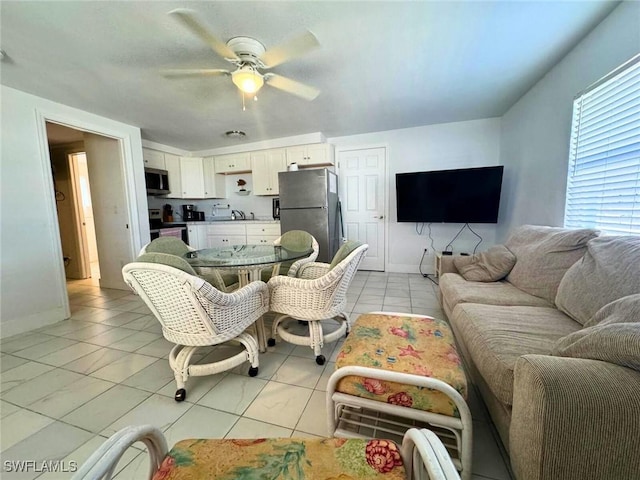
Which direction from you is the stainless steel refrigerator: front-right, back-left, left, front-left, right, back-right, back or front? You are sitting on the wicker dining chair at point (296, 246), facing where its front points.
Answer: back-right

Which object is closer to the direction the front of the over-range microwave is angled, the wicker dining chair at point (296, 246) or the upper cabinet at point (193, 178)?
the wicker dining chair

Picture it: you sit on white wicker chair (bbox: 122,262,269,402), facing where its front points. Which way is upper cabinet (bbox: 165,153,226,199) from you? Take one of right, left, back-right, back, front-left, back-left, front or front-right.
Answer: front-left

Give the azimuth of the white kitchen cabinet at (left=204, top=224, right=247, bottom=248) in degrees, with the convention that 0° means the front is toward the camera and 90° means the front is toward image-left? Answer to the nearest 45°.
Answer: approximately 0°

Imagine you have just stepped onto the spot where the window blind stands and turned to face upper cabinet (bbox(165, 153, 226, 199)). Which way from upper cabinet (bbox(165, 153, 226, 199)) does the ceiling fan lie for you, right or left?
left

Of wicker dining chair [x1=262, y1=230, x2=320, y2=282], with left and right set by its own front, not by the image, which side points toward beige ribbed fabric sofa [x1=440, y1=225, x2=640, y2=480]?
left

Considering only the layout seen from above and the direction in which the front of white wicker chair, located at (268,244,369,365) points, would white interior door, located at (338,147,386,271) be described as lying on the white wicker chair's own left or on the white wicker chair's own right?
on the white wicker chair's own right

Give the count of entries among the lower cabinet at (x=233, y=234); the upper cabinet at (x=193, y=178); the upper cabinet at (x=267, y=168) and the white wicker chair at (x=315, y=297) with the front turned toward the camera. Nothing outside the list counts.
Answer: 3

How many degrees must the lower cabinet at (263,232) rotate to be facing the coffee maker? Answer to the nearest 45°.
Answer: approximately 135° to its right
